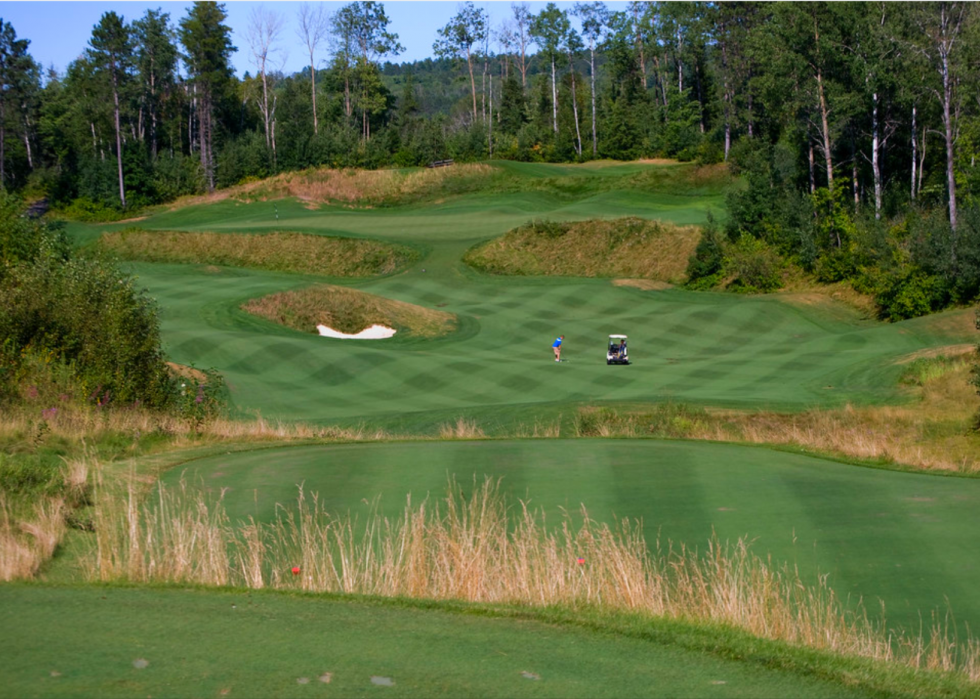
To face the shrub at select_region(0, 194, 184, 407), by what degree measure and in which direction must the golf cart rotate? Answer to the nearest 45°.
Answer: approximately 135° to its left

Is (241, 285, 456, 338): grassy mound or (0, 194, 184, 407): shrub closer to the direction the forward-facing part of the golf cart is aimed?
the grassy mound

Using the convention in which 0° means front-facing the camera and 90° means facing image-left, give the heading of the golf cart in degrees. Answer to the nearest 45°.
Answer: approximately 180°

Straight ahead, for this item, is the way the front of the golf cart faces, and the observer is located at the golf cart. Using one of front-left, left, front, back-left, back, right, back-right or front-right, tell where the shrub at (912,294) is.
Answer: front-right

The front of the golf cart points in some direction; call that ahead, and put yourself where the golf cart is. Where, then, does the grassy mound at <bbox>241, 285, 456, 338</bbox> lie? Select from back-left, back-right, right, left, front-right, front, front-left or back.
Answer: front-left
